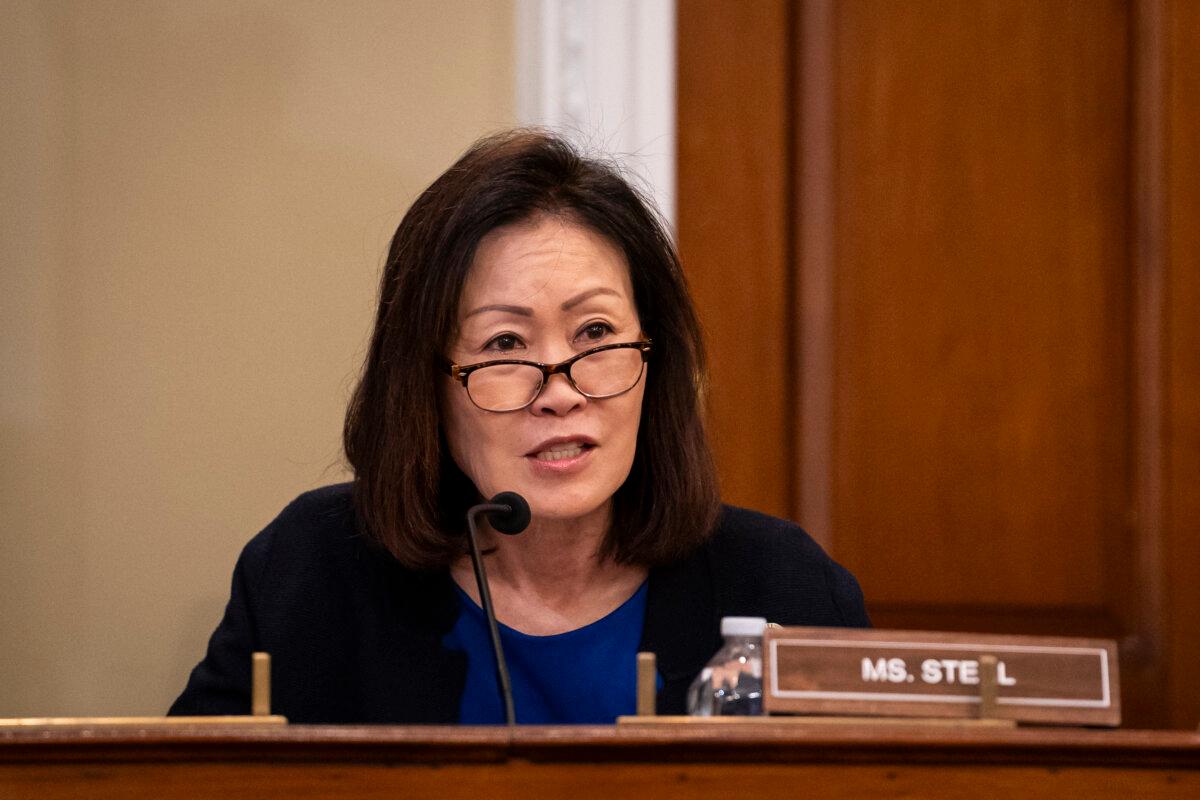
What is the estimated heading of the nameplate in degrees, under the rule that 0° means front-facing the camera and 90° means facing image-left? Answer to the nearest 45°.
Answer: approximately 0°

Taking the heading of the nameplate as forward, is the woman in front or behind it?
behind

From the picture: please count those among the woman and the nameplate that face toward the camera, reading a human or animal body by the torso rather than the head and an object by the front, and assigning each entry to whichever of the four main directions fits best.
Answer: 2

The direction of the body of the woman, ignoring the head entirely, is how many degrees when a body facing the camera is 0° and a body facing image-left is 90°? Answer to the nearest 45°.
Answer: approximately 0°
